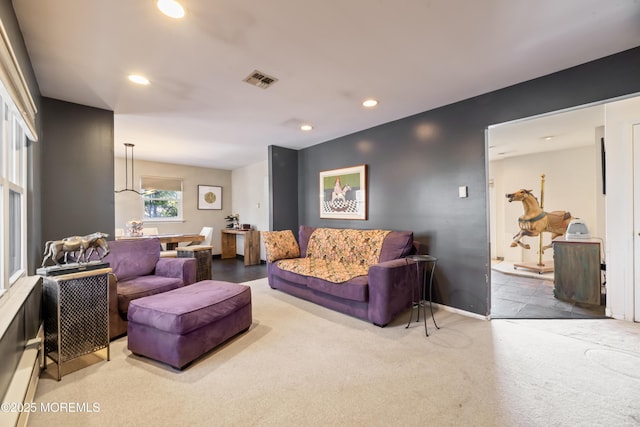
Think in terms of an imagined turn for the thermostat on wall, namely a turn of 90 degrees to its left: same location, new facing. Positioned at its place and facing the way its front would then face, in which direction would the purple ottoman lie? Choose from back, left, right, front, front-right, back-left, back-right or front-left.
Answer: right

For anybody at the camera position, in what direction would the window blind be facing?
facing the viewer

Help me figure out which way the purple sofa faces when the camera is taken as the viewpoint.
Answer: facing the viewer and to the left of the viewer

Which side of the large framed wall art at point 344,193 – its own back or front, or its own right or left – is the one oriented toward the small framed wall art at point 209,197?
right

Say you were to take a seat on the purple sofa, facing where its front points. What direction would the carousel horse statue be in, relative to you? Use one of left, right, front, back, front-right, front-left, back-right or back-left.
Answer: back

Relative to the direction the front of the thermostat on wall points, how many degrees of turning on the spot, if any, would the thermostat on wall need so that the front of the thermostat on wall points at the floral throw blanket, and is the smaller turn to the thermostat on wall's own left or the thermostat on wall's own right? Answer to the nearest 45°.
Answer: approximately 45° to the thermostat on wall's own right

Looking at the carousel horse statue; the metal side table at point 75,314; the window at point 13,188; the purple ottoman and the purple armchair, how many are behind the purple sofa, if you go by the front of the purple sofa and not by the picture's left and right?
1

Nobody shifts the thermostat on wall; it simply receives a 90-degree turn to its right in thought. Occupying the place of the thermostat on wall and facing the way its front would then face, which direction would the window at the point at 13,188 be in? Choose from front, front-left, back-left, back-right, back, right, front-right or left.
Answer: left

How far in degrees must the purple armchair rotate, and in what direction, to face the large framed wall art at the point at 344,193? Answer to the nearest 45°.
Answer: approximately 45° to its left

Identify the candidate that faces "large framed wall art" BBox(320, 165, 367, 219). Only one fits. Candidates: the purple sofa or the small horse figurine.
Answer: the small horse figurine

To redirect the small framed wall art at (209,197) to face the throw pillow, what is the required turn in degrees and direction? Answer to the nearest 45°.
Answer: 0° — it already faces it

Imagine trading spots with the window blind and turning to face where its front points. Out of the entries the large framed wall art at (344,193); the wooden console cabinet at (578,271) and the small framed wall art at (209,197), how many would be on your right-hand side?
0

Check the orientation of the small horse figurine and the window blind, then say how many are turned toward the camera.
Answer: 1

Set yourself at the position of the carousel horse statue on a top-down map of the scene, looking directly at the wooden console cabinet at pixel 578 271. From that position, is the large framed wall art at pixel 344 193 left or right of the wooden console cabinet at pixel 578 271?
right

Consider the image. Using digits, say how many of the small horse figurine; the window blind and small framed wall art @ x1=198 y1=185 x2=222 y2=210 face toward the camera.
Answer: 2

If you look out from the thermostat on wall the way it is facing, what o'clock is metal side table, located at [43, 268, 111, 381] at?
The metal side table is roughly at 12 o'clock from the thermostat on wall.

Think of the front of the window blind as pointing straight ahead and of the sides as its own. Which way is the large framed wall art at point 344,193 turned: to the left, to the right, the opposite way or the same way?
to the right

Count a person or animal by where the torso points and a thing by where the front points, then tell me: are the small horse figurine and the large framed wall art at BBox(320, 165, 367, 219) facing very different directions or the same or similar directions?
very different directions
